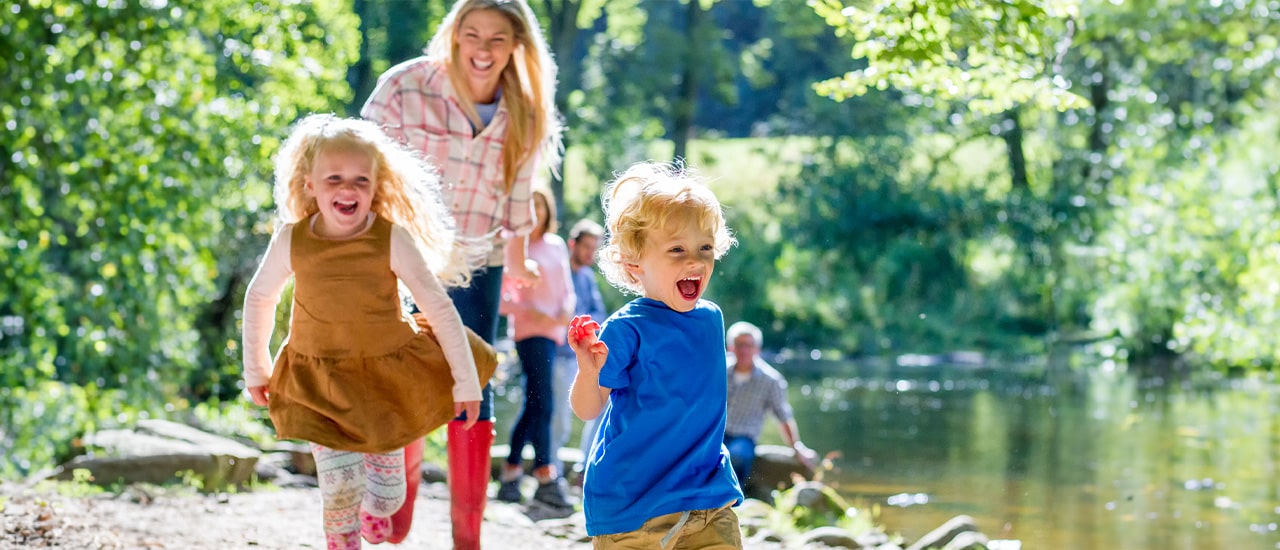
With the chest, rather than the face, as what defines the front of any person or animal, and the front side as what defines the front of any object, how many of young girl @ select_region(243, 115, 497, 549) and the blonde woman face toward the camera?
2

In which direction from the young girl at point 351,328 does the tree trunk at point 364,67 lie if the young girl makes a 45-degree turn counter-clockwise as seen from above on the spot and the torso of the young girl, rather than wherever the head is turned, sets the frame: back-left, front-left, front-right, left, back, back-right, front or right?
back-left

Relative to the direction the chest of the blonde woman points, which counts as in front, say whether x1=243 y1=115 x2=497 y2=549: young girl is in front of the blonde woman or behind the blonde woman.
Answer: in front

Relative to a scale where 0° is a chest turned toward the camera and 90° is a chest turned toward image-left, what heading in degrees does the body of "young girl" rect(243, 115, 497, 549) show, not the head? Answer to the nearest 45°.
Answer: approximately 0°

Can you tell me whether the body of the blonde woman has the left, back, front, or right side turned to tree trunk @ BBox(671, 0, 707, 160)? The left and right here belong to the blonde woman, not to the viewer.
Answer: back

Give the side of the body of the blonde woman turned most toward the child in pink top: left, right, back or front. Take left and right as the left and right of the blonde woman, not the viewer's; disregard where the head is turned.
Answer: back

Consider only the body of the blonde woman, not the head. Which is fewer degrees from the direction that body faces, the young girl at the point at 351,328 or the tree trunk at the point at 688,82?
the young girl

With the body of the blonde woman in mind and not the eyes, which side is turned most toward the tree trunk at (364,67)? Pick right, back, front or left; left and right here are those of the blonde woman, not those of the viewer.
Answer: back

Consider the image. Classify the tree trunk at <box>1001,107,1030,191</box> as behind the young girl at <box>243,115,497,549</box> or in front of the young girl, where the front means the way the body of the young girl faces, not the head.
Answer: behind
